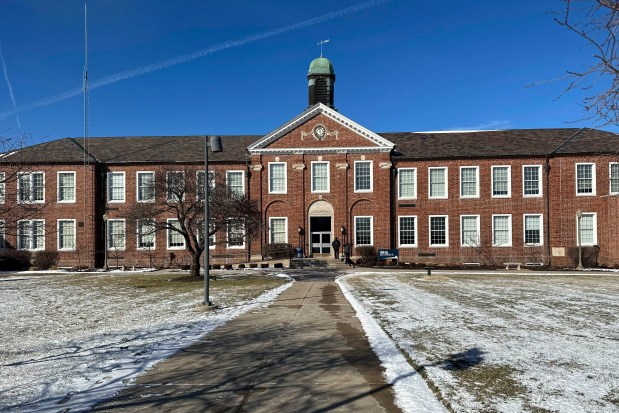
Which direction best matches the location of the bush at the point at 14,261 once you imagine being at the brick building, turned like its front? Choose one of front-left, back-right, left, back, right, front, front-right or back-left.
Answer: right

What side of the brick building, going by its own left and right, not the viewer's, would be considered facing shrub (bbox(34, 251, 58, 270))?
right

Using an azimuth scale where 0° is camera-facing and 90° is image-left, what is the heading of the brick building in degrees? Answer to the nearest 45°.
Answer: approximately 0°

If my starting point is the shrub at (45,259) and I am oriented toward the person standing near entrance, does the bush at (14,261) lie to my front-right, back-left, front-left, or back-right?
back-right
